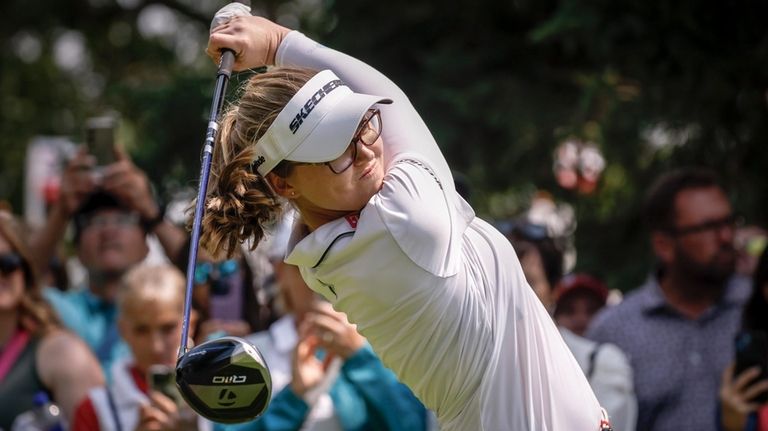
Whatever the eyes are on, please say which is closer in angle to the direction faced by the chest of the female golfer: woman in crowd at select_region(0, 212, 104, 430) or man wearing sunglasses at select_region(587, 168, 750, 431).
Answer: the man wearing sunglasses

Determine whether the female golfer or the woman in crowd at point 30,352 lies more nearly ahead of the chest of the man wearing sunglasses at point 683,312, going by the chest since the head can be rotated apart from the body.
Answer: the female golfer

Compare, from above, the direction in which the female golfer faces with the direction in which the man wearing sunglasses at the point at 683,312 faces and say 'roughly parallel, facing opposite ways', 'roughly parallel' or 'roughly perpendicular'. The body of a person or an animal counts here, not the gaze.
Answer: roughly perpendicular
